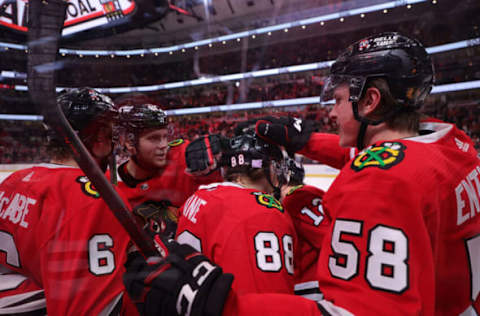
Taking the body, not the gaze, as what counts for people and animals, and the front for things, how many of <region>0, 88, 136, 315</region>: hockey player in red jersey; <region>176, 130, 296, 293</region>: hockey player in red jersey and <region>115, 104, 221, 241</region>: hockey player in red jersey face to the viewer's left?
0

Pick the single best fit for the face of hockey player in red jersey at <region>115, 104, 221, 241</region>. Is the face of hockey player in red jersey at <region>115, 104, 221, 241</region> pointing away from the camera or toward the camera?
toward the camera

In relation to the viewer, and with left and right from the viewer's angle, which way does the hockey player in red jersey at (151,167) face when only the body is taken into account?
facing the viewer and to the right of the viewer

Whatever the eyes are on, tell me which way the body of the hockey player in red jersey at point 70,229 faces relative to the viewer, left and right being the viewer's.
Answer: facing away from the viewer and to the right of the viewer

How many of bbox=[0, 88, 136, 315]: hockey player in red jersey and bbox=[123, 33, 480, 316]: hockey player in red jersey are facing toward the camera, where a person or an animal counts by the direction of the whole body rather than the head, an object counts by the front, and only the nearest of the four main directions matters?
0

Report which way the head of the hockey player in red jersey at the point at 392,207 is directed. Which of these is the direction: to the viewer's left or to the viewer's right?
to the viewer's left

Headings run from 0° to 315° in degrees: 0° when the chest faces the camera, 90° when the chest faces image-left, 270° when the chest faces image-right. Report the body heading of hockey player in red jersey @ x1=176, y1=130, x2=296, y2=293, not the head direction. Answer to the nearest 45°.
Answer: approximately 225°

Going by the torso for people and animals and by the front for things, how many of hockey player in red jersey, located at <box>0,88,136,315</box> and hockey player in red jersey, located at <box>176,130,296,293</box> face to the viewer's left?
0

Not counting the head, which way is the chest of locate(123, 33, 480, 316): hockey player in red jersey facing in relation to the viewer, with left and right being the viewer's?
facing away from the viewer and to the left of the viewer

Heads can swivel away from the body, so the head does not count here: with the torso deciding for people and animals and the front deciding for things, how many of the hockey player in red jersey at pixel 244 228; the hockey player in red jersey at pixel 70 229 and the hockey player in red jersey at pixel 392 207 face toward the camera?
0
